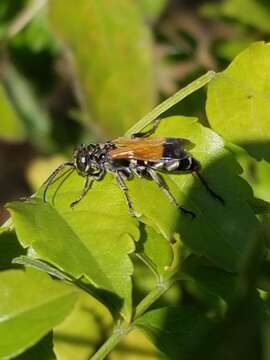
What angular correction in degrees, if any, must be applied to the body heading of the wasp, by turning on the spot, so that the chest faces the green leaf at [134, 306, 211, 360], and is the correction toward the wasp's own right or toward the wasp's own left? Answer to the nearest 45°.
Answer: approximately 90° to the wasp's own left

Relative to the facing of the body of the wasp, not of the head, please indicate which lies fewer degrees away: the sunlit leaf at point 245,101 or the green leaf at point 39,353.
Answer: the green leaf

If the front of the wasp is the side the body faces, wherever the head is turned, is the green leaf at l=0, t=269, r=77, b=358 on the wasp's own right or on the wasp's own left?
on the wasp's own left

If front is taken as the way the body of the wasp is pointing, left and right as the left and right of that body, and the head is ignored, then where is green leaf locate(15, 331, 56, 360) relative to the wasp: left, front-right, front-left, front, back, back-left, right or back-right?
front-left

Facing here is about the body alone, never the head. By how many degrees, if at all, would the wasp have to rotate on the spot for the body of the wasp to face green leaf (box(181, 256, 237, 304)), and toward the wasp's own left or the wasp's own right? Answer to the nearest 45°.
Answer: approximately 90° to the wasp's own left

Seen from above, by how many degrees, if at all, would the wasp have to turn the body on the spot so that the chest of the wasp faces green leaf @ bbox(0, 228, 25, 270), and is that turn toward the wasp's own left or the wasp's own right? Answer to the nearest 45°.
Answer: approximately 45° to the wasp's own left

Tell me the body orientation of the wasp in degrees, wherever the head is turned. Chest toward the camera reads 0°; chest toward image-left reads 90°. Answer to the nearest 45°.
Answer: approximately 90°

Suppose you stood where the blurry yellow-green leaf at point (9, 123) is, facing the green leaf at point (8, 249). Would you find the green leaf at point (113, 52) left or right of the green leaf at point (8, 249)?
left

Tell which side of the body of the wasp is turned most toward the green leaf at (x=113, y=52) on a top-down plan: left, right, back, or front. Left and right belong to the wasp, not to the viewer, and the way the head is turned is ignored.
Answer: right

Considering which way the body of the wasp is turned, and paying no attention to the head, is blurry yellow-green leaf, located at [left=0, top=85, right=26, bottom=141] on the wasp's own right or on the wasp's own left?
on the wasp's own right
